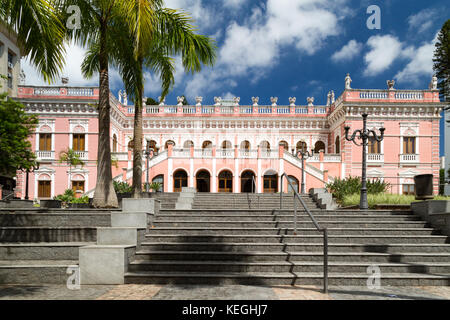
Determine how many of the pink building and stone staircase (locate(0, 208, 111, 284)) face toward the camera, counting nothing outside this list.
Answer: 2

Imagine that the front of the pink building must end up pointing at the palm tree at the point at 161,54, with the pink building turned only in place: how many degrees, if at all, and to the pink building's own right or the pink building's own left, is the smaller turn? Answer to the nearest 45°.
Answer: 0° — it already faces it

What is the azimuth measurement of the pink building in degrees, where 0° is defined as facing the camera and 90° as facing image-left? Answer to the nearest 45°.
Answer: approximately 0°
